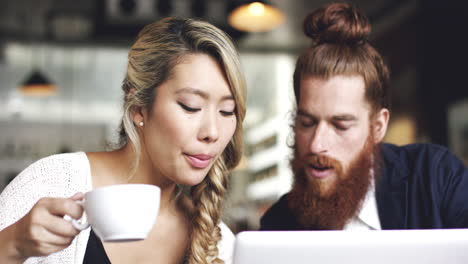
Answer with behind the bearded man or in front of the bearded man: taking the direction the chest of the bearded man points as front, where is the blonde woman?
in front

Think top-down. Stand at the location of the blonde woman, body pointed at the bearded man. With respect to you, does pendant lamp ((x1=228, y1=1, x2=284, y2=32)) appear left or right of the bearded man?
left

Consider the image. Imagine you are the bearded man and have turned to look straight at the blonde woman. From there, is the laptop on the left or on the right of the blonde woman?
left

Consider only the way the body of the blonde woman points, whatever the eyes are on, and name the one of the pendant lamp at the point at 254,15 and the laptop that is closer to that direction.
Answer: the laptop

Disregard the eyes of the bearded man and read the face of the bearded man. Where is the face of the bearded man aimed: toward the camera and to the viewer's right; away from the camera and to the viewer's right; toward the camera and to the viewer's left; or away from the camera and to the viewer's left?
toward the camera and to the viewer's left

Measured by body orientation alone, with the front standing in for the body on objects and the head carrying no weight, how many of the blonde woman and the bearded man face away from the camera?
0

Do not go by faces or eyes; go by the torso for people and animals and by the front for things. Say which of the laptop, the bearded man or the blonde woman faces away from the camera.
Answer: the laptop

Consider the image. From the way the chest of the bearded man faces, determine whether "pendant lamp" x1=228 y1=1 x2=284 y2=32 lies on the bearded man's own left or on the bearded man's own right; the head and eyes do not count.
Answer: on the bearded man's own right

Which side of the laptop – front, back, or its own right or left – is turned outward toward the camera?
back

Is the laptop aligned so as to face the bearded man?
yes

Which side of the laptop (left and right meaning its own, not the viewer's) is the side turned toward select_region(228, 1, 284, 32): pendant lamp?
front

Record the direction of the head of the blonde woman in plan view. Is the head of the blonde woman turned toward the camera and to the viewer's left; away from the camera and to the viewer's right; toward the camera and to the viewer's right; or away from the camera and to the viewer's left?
toward the camera and to the viewer's right

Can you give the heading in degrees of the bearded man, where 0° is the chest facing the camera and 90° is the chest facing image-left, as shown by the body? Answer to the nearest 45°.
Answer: approximately 45°

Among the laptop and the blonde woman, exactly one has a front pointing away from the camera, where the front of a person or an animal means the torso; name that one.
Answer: the laptop
